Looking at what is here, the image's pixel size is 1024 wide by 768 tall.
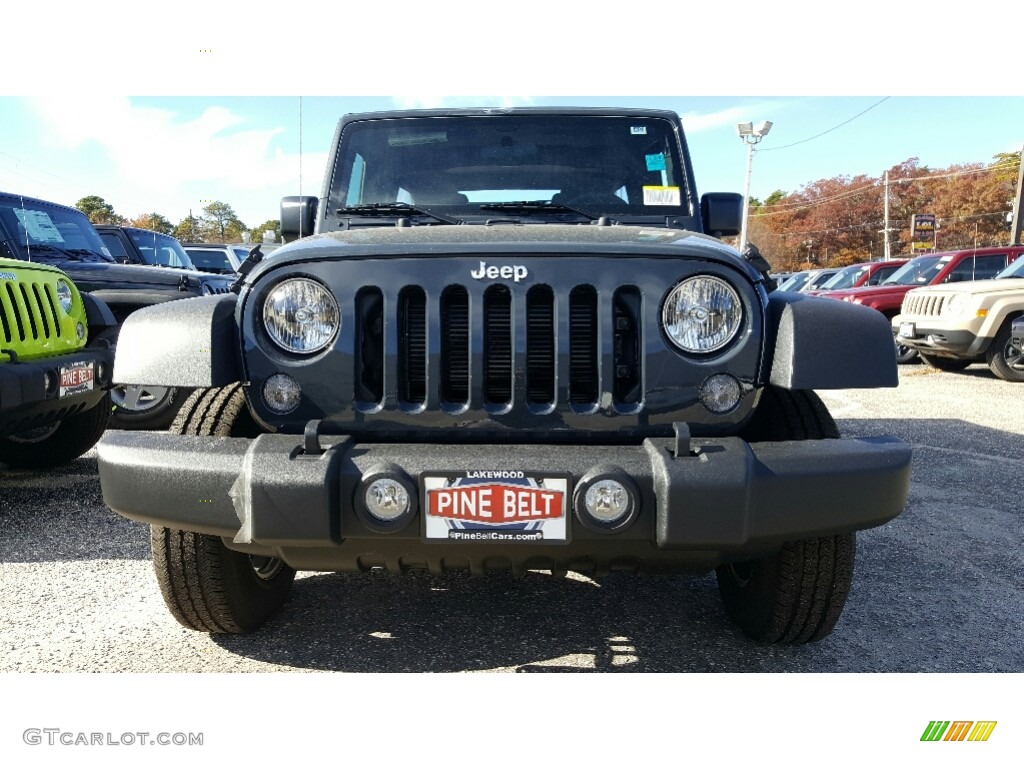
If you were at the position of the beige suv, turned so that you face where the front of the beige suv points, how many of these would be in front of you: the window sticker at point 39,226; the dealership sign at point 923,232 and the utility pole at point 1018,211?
1

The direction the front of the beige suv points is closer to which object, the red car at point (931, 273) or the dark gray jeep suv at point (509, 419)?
the dark gray jeep suv

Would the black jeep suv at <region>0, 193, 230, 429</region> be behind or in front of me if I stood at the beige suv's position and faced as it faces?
in front

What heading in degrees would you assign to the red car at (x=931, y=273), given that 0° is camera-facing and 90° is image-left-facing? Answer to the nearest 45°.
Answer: approximately 45°

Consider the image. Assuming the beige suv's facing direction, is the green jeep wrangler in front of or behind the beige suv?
in front

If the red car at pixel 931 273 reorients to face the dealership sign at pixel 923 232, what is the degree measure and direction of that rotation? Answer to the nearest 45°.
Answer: approximately 135° to its right

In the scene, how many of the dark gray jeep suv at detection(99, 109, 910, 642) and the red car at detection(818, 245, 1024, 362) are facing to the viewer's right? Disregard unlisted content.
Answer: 0

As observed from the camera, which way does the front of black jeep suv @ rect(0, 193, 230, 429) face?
facing the viewer and to the right of the viewer

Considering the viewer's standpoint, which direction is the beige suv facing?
facing the viewer and to the left of the viewer

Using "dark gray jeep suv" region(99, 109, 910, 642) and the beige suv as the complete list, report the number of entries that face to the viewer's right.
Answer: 0

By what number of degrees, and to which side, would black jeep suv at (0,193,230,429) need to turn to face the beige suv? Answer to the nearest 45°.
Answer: approximately 45° to its left

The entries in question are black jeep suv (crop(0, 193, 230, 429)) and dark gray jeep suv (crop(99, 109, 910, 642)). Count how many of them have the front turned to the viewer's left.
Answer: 0

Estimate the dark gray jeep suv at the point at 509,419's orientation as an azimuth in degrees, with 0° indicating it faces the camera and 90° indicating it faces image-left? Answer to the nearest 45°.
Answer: approximately 0°

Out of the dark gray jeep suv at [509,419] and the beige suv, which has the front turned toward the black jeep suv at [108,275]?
the beige suv
